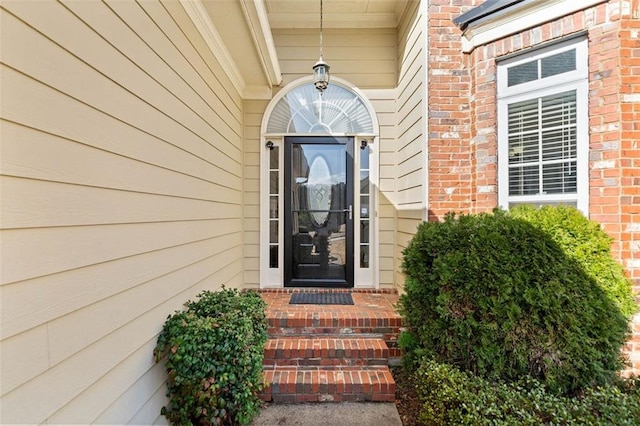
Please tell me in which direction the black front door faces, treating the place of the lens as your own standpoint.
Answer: facing the viewer

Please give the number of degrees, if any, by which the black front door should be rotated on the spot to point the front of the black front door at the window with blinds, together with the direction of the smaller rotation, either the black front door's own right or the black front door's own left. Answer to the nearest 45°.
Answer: approximately 45° to the black front door's own left

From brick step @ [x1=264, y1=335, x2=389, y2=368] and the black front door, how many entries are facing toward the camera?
2

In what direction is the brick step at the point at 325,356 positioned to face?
toward the camera

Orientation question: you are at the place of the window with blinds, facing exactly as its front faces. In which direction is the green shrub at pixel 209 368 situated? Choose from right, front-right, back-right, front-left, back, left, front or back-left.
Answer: front

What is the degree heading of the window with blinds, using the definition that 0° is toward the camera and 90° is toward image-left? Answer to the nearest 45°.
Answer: approximately 45°

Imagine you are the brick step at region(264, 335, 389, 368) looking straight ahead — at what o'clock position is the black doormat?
The black doormat is roughly at 6 o'clock from the brick step.

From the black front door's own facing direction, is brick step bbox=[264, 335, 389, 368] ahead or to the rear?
ahead
